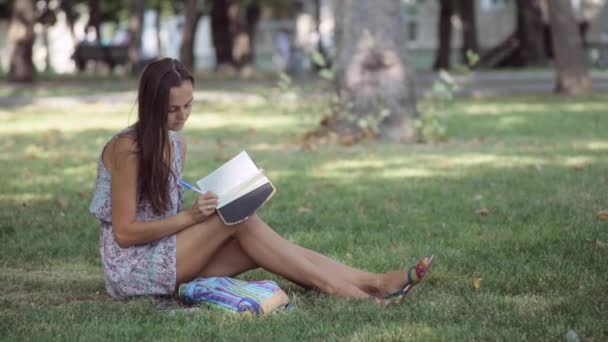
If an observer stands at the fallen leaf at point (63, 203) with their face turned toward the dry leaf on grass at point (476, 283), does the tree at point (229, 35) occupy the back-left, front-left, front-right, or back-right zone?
back-left

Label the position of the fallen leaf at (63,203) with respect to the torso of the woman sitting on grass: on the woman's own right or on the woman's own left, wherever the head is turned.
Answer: on the woman's own left

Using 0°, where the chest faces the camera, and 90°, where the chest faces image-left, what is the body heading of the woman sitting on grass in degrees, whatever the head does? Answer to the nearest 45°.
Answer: approximately 270°

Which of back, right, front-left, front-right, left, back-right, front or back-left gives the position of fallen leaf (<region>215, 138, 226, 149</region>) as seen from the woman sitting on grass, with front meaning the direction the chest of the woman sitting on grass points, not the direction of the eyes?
left

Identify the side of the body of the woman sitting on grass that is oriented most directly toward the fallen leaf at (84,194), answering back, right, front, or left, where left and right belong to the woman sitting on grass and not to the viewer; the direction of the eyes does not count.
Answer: left

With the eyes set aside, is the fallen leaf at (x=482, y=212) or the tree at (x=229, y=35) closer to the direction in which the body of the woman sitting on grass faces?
the fallen leaf

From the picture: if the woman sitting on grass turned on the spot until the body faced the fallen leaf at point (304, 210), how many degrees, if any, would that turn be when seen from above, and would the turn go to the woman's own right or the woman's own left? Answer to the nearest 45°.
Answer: approximately 90° to the woman's own left

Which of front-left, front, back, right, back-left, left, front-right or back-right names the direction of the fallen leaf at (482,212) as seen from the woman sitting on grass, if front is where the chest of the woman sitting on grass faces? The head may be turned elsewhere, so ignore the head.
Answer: front-left

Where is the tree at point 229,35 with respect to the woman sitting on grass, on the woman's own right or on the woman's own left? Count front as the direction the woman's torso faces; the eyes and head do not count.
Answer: on the woman's own left

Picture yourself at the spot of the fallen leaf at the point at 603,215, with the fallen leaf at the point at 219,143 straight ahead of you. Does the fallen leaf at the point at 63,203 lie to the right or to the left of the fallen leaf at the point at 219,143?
left

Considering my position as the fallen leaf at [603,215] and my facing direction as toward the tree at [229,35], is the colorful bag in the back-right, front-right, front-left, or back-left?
back-left
